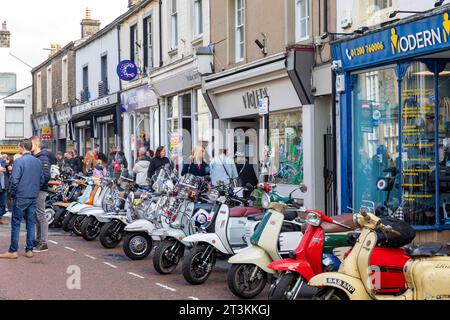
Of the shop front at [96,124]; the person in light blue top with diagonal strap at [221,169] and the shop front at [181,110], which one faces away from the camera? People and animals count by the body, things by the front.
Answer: the person in light blue top with diagonal strap

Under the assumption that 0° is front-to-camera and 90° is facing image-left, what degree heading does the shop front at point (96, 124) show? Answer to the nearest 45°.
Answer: approximately 45°

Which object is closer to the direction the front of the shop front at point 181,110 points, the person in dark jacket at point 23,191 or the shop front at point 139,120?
the person in dark jacket

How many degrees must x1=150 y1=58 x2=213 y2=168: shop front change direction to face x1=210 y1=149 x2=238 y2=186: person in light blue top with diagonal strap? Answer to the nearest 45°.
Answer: approximately 45° to its left

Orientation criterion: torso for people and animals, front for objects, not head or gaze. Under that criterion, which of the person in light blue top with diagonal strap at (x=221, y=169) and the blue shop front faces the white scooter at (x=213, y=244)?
the blue shop front

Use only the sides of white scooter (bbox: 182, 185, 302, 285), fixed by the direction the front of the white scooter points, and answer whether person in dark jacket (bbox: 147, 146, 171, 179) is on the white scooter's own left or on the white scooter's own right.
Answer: on the white scooter's own right

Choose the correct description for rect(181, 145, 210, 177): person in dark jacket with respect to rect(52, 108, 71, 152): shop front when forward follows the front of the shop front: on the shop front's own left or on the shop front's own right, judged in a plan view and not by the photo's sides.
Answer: on the shop front's own left

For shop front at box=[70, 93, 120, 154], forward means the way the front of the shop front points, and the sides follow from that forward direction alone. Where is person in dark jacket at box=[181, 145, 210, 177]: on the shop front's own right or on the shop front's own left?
on the shop front's own left
